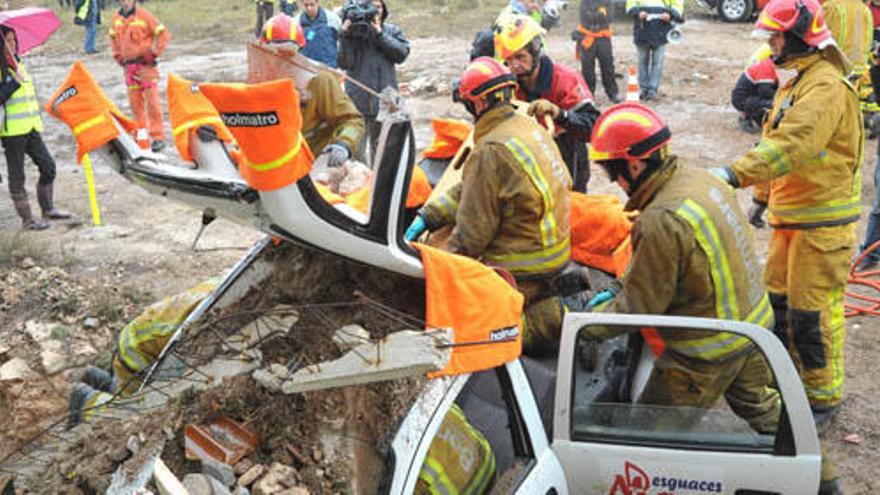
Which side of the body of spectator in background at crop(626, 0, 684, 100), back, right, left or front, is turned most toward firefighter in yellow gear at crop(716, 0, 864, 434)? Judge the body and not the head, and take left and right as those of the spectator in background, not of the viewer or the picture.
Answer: front

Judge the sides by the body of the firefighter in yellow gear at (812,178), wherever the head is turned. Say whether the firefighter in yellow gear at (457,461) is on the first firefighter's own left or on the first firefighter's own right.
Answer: on the first firefighter's own left

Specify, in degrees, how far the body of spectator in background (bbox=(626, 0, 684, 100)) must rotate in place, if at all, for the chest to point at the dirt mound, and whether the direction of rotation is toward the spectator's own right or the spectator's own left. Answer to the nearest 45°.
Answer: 0° — they already face it

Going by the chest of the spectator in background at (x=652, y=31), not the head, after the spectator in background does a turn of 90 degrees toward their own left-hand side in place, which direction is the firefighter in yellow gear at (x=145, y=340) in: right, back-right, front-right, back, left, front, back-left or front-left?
right

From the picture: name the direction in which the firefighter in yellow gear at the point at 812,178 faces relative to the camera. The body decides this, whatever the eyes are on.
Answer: to the viewer's left

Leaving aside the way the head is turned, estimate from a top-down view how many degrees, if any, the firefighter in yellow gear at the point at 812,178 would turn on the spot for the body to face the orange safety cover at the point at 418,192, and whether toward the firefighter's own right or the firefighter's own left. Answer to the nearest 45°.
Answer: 0° — they already face it

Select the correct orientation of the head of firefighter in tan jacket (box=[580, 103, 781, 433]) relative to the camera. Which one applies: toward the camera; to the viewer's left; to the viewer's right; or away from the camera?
to the viewer's left

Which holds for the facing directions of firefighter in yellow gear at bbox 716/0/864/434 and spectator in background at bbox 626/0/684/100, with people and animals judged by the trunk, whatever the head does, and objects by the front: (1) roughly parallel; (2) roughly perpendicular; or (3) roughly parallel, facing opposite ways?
roughly perpendicular

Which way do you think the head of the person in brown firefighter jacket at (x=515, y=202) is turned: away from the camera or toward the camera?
away from the camera

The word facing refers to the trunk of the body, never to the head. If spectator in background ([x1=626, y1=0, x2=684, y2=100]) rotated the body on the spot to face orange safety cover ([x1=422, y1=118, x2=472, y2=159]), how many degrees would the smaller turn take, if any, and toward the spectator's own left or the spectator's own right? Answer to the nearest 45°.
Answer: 0° — they already face it

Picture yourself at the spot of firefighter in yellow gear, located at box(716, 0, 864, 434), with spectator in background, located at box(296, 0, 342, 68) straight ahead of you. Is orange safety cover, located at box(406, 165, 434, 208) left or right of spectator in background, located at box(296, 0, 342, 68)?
left

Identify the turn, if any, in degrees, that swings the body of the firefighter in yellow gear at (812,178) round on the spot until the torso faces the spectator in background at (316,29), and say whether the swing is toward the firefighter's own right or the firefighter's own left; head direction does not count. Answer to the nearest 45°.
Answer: approximately 45° to the firefighter's own right

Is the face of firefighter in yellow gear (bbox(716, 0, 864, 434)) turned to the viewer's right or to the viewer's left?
to the viewer's left

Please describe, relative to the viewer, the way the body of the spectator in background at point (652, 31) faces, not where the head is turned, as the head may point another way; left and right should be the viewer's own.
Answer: facing the viewer

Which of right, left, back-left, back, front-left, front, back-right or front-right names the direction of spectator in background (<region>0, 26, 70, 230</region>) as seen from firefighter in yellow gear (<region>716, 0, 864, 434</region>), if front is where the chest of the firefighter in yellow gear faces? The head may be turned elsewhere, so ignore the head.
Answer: front

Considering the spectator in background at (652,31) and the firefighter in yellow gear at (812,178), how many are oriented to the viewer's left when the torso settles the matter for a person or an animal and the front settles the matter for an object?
1

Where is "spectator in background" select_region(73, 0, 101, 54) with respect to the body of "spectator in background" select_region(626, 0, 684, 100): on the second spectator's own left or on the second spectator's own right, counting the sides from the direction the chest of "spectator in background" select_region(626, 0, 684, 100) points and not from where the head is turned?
on the second spectator's own right

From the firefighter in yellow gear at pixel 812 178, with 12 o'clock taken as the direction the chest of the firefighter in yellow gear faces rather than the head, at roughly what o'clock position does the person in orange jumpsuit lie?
The person in orange jumpsuit is roughly at 1 o'clock from the firefighter in yellow gear.
